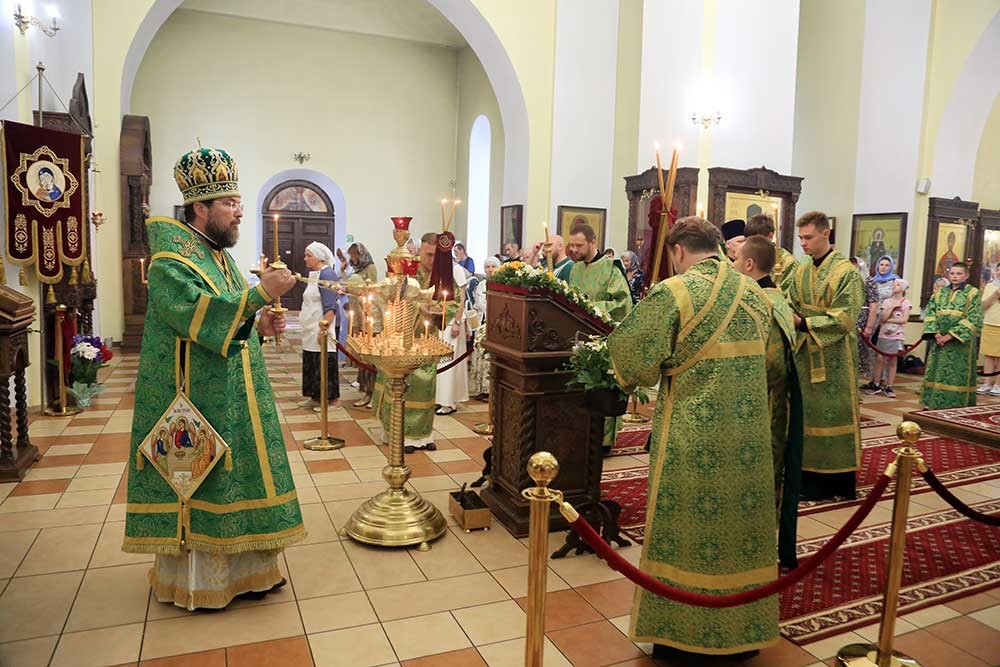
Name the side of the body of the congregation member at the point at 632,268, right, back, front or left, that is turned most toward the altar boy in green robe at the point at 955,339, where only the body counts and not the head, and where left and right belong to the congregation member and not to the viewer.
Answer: left

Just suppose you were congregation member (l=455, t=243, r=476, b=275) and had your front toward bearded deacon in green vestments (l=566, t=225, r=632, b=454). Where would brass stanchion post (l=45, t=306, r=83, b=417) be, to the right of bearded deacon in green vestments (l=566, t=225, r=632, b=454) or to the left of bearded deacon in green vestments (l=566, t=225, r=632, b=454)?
right

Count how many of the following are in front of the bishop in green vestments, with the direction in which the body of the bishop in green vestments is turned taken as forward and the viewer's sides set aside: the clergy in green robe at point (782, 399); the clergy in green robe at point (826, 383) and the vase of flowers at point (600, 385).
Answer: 3

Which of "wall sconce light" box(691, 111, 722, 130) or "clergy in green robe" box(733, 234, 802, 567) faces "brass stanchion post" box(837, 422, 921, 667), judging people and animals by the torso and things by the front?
the wall sconce light

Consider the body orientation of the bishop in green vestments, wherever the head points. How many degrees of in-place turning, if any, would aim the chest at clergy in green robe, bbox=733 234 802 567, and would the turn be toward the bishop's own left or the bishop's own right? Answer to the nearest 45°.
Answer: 0° — they already face them

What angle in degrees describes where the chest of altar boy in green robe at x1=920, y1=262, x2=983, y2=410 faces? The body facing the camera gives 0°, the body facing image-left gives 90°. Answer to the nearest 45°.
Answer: approximately 45°

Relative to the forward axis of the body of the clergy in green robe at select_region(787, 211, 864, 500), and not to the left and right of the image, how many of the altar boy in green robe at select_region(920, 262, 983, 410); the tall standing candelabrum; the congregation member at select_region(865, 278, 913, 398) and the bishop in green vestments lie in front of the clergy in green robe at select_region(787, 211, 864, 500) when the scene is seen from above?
2

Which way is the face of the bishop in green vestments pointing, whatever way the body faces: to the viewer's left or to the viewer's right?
to the viewer's right

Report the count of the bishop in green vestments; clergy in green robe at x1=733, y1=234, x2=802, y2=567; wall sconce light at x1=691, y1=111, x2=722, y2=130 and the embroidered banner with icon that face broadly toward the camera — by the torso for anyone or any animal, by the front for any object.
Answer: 2
